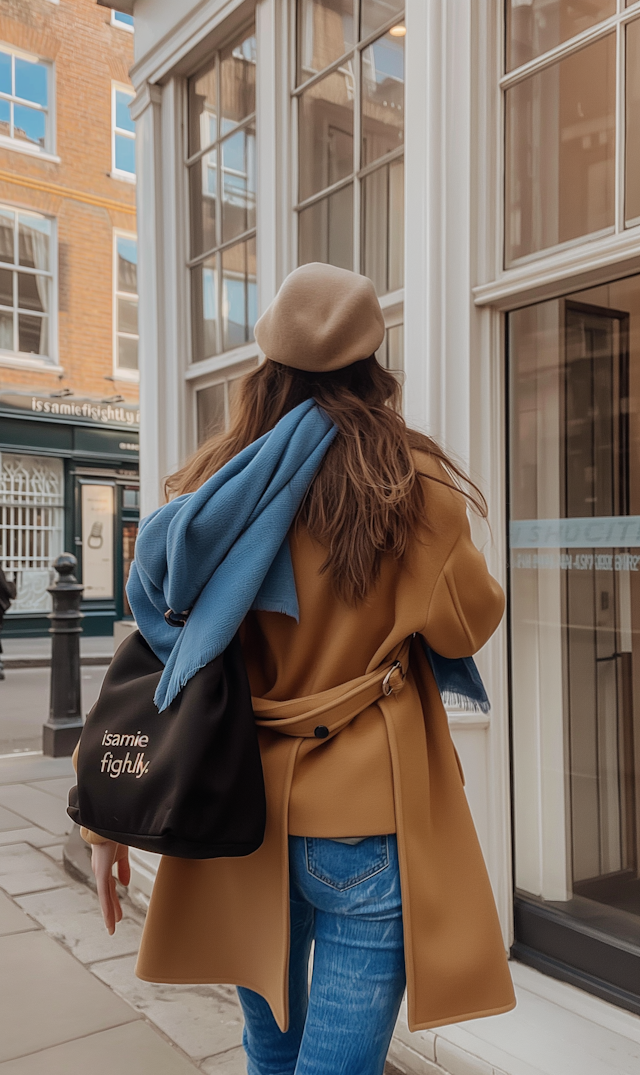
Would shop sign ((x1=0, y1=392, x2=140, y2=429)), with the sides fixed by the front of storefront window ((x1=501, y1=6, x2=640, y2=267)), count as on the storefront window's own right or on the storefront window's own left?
on the storefront window's own right

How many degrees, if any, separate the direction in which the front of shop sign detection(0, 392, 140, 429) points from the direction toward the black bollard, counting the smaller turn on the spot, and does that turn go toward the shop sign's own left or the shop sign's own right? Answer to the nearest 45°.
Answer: approximately 45° to the shop sign's own right

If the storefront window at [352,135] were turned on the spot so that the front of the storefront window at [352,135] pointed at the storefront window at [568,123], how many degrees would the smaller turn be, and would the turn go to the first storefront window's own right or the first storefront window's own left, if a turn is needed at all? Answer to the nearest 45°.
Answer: approximately 90° to the first storefront window's own left

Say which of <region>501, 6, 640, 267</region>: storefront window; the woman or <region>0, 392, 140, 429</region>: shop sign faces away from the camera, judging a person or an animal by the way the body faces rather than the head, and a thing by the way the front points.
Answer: the woman

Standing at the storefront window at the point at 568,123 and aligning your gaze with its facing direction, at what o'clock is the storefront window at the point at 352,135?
the storefront window at the point at 352,135 is roughly at 3 o'clock from the storefront window at the point at 568,123.

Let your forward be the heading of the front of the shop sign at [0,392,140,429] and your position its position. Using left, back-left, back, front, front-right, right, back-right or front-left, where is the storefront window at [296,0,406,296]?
front-right

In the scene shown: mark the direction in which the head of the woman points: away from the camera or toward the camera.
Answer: away from the camera

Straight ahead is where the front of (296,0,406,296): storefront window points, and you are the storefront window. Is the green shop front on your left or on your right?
on your right

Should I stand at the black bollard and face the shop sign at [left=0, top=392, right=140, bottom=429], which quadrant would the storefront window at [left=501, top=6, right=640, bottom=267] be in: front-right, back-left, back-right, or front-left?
back-right

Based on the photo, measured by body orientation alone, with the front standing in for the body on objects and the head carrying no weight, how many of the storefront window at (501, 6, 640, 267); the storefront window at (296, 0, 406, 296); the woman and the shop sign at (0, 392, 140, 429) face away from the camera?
1

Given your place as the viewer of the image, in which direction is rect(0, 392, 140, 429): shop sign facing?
facing the viewer and to the right of the viewer

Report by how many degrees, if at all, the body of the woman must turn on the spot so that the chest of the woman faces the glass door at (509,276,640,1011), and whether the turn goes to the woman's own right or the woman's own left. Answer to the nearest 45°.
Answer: approximately 45° to the woman's own right

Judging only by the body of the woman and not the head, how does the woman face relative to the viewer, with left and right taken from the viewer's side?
facing away from the viewer

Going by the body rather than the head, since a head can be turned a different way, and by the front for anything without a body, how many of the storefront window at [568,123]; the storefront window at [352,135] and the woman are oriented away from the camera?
1
